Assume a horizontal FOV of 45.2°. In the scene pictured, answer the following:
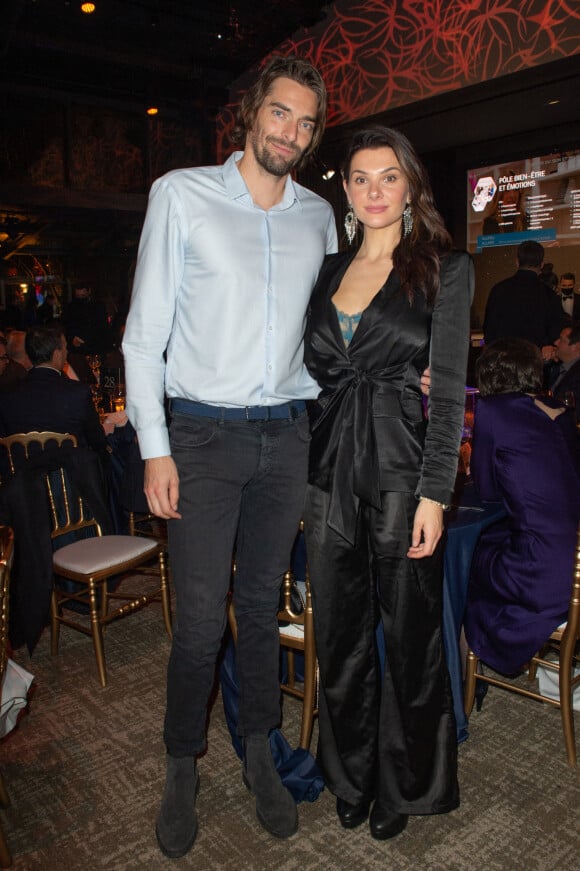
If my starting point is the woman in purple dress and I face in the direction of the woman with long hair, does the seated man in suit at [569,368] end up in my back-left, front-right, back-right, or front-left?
back-right

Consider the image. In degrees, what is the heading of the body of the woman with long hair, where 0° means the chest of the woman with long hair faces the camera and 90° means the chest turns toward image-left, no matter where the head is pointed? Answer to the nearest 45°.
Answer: approximately 45°

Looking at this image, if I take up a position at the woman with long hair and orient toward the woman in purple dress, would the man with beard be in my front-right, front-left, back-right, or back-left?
back-left

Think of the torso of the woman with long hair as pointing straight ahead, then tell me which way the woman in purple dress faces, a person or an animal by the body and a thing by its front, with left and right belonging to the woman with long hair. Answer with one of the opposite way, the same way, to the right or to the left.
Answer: to the right

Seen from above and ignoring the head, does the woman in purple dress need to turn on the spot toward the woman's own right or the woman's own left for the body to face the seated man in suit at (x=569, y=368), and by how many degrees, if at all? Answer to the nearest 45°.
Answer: approximately 45° to the woman's own right

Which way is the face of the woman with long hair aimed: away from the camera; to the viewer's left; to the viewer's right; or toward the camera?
toward the camera

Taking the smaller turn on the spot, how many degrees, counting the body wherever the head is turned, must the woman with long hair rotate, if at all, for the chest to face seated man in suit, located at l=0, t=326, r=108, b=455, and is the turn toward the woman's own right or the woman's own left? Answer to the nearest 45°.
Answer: approximately 90° to the woman's own right

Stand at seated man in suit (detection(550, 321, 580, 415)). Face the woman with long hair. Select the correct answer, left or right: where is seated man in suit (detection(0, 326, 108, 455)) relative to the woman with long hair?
right

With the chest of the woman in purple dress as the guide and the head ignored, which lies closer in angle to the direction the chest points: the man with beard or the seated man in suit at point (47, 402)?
the seated man in suit

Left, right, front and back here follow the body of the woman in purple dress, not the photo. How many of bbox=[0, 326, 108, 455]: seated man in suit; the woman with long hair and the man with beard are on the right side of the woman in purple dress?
0

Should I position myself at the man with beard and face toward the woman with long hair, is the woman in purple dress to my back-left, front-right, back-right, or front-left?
front-left

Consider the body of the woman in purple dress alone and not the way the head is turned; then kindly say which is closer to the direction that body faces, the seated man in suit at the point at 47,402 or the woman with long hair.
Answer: the seated man in suit

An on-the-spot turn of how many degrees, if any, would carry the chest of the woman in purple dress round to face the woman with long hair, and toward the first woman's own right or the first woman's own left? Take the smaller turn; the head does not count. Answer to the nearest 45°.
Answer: approximately 90° to the first woman's own left

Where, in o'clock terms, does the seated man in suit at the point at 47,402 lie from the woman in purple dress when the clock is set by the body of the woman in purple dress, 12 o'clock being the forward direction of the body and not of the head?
The seated man in suit is roughly at 11 o'clock from the woman in purple dress.
